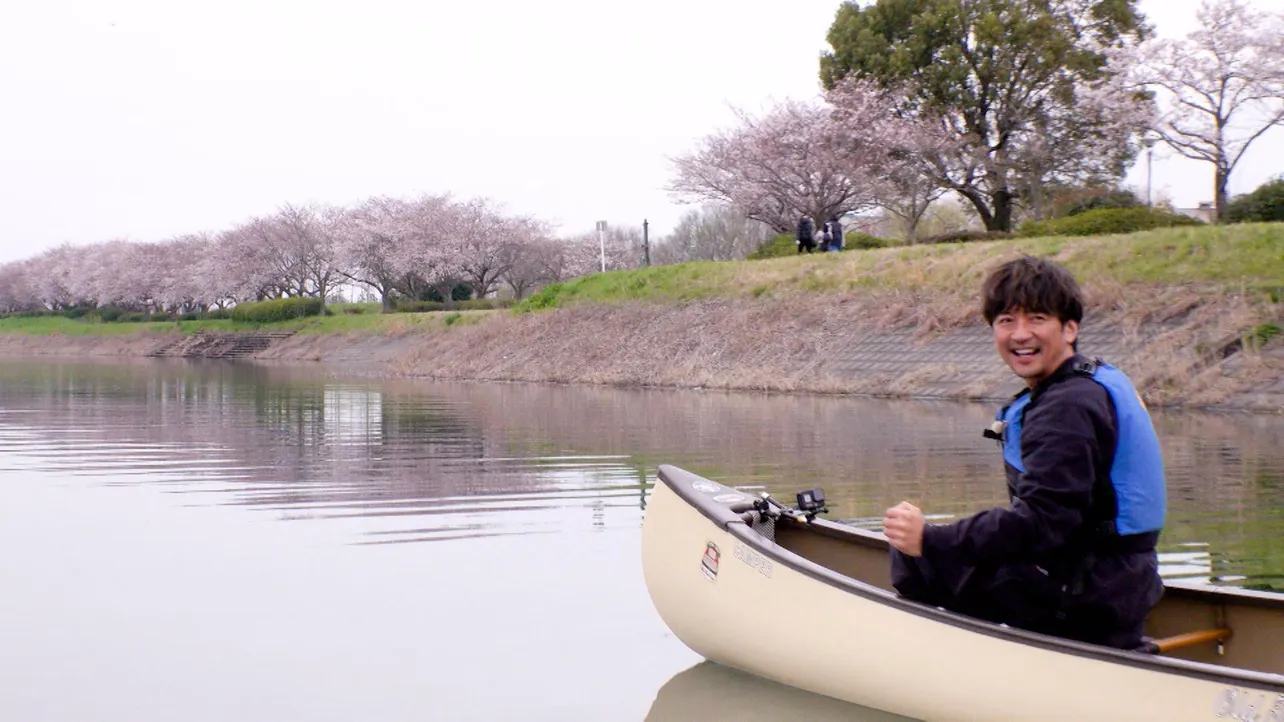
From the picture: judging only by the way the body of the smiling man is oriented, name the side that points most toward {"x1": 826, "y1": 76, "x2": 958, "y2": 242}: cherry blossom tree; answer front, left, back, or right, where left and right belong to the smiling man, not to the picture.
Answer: right

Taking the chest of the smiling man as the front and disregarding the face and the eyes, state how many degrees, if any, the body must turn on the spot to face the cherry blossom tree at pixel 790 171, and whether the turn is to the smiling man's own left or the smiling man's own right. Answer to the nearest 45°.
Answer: approximately 90° to the smiling man's own right

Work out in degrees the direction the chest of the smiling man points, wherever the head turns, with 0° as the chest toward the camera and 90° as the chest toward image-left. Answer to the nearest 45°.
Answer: approximately 90°
